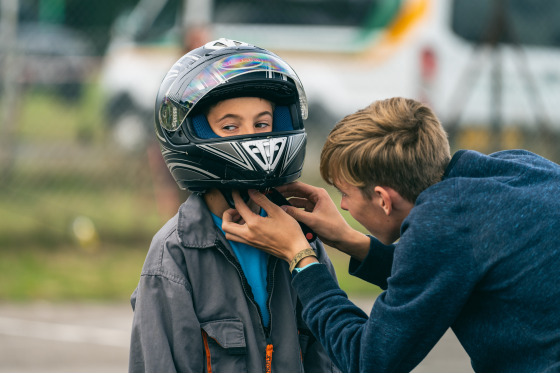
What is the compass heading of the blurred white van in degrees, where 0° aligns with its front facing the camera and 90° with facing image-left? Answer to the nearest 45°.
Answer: approximately 135°

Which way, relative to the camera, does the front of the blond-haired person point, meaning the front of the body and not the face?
to the viewer's left

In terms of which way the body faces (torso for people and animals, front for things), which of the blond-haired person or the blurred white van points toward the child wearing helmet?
the blond-haired person

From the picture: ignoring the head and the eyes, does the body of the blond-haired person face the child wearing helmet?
yes

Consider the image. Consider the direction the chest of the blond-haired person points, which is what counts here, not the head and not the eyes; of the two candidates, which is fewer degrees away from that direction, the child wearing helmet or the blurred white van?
the child wearing helmet

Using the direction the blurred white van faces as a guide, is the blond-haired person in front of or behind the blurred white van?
behind

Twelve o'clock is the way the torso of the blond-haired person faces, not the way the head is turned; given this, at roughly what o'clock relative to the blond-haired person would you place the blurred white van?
The blurred white van is roughly at 3 o'clock from the blond-haired person.

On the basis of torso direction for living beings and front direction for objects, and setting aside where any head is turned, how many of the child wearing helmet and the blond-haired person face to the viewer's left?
1

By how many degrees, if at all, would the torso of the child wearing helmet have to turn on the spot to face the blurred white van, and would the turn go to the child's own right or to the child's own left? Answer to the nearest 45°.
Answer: approximately 135° to the child's own left

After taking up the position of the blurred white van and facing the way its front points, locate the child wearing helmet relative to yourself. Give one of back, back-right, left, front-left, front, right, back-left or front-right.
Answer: back-left

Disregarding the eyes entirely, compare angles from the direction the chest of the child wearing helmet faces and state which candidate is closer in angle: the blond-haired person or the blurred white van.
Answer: the blond-haired person
